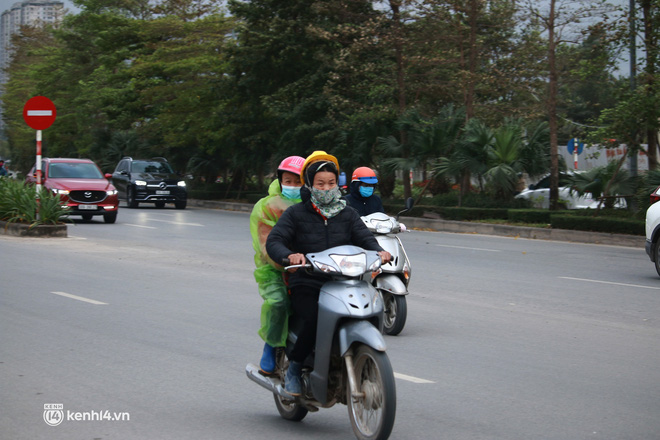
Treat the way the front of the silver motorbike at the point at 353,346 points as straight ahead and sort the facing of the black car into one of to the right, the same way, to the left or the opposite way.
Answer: the same way

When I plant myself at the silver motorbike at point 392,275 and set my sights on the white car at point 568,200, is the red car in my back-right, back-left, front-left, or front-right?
front-left

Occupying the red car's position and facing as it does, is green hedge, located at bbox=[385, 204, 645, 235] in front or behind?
in front

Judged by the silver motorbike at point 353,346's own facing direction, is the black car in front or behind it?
behind

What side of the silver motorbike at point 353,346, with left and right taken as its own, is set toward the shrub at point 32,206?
back

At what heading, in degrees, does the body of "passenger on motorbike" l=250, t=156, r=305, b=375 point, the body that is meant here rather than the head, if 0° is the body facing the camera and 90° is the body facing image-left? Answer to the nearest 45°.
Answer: approximately 315°

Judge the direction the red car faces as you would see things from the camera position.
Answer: facing the viewer and to the right of the viewer

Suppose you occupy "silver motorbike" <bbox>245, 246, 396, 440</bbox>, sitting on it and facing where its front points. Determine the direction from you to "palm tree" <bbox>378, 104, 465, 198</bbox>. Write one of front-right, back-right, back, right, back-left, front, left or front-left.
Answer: back-left

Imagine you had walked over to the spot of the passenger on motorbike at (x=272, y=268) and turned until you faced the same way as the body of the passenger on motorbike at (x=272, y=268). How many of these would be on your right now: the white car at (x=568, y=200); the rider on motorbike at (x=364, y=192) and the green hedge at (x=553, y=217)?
0

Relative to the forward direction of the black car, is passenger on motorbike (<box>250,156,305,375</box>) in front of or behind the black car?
in front

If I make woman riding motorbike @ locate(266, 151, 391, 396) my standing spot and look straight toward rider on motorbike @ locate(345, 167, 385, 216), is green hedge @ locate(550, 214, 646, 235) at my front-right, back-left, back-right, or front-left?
front-right

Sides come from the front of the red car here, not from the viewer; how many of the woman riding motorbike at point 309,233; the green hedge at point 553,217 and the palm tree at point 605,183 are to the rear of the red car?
0

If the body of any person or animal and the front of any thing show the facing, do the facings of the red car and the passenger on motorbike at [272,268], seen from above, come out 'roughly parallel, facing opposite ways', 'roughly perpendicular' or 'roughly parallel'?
roughly parallel

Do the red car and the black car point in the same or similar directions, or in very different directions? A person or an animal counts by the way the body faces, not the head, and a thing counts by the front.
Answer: same or similar directions

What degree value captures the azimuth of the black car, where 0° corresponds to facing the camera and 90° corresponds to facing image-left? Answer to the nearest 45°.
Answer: approximately 315°

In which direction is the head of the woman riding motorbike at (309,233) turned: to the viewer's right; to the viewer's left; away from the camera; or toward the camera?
toward the camera
